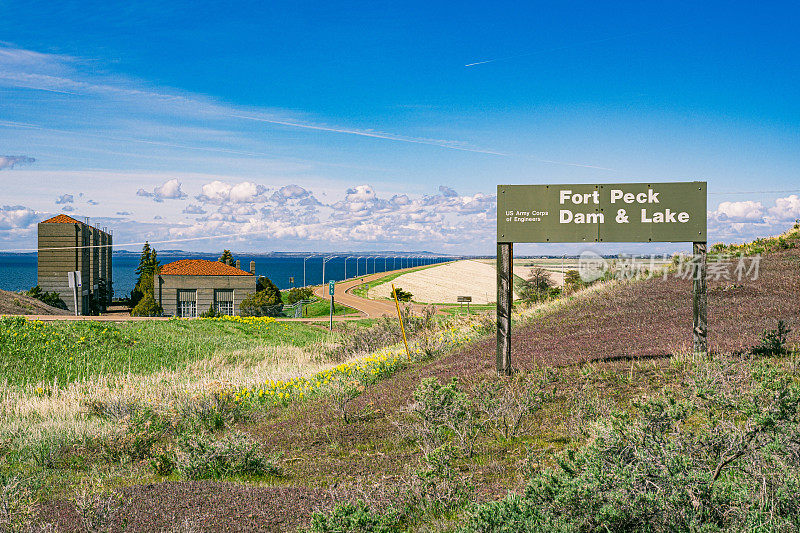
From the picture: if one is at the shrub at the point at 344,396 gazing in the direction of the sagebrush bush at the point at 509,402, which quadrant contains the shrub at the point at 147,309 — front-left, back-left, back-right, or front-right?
back-left

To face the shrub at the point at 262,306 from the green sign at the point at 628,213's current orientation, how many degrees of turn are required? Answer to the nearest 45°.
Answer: approximately 135° to its right

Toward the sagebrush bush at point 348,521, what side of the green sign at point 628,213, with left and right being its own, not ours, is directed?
front

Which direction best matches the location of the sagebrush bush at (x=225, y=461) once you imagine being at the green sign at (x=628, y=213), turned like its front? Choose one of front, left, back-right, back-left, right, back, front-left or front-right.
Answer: front-right

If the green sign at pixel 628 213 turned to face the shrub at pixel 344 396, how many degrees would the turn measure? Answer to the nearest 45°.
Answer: approximately 45° to its right

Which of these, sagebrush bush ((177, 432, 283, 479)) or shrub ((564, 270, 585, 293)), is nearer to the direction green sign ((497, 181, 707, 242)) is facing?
the sagebrush bush

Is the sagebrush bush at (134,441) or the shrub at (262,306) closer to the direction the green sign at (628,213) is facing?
the sagebrush bush

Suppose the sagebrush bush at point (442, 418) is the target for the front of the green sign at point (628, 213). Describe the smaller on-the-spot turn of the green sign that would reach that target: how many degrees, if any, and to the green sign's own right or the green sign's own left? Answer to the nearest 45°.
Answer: approximately 45° to the green sign's own right

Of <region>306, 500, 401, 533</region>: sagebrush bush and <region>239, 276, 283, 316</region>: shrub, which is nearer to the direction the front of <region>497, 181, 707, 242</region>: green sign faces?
the sagebrush bush

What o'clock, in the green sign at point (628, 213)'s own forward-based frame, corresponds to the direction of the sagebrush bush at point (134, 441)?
The sagebrush bush is roughly at 2 o'clock from the green sign.

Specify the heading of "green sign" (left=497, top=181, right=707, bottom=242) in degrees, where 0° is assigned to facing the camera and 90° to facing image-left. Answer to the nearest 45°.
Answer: approximately 0°
